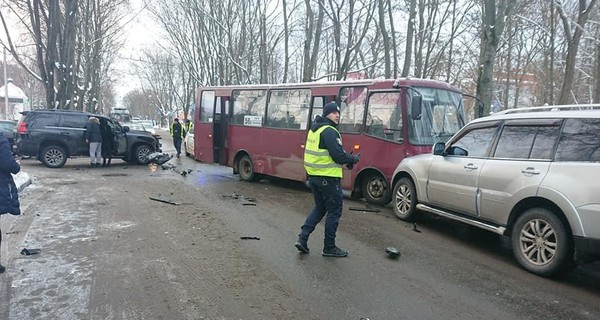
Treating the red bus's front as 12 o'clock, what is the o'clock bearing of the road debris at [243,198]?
The road debris is roughly at 4 o'clock from the red bus.

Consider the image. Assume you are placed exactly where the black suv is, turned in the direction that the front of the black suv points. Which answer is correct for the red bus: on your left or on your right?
on your right

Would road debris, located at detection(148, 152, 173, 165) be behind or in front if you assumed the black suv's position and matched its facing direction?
in front

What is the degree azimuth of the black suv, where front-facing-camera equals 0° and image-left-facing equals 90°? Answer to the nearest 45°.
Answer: approximately 270°

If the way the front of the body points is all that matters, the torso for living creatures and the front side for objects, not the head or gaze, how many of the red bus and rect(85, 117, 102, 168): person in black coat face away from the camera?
1

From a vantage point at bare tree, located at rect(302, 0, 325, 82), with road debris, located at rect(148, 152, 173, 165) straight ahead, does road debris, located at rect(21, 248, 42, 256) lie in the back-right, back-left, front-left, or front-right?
front-left

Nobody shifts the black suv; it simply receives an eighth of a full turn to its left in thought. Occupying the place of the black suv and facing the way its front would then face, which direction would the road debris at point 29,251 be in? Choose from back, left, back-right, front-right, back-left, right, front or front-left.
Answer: back-right

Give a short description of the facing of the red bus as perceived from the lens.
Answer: facing the viewer and to the right of the viewer

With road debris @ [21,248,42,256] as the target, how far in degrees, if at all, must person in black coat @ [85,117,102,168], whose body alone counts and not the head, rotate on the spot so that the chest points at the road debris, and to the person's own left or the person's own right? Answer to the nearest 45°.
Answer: approximately 180°

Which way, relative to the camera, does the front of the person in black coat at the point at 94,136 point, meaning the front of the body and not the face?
away from the camera

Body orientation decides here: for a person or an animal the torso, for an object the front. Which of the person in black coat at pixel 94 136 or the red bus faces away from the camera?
the person in black coat

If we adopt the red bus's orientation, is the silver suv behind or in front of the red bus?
in front

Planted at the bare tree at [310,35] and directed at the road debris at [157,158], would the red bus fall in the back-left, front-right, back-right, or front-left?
front-left
